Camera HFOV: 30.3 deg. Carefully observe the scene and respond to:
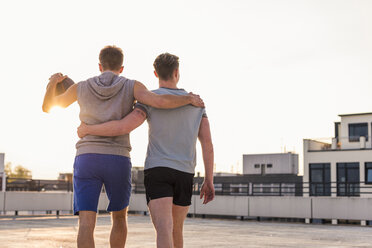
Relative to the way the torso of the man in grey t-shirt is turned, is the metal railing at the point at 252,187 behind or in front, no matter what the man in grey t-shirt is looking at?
in front

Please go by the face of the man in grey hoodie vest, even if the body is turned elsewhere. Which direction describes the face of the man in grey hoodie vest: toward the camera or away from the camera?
away from the camera

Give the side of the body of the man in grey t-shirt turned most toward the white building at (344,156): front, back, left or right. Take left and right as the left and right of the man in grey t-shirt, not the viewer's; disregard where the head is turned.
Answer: front

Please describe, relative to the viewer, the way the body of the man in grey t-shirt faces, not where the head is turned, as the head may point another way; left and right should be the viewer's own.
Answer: facing away from the viewer

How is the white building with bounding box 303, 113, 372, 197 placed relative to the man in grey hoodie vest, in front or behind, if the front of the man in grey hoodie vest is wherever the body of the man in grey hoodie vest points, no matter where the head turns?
in front

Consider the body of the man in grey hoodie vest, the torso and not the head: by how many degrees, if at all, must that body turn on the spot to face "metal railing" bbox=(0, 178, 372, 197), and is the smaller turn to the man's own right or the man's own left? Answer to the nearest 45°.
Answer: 0° — they already face it

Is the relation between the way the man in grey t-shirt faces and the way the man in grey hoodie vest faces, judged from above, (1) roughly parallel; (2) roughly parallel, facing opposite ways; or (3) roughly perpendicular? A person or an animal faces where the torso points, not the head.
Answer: roughly parallel

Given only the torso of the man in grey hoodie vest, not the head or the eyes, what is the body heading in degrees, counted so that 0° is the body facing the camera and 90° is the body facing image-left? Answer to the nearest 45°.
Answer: approximately 180°
